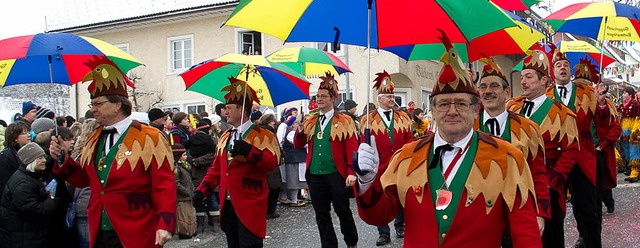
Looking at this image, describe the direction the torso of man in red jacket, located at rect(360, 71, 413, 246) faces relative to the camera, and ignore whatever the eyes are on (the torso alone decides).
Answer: toward the camera

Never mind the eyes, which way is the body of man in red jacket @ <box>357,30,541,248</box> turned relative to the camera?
toward the camera

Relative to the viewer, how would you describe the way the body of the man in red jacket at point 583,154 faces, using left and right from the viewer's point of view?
facing the viewer and to the left of the viewer

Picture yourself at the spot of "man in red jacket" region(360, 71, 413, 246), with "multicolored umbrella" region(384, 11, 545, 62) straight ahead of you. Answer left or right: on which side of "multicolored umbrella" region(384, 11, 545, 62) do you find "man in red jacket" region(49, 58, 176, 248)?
right

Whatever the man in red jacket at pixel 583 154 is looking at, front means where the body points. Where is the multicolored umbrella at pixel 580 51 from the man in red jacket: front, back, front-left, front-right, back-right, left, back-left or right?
back-right

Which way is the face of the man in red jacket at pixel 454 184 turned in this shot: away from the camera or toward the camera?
toward the camera

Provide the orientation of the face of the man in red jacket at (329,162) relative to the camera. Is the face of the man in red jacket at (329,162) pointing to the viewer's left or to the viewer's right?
to the viewer's left

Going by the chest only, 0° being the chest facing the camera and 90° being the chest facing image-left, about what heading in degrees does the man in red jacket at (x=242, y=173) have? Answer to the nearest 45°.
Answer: approximately 45°

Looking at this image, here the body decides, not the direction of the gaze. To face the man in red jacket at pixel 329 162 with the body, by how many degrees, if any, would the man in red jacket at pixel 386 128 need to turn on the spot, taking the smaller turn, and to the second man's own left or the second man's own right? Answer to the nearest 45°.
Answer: approximately 45° to the second man's own right

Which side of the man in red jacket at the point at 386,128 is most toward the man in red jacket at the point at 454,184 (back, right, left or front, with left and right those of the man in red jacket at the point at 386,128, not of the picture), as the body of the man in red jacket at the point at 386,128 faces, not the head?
front

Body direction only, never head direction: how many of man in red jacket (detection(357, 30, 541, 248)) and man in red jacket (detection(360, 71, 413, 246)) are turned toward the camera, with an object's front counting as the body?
2
